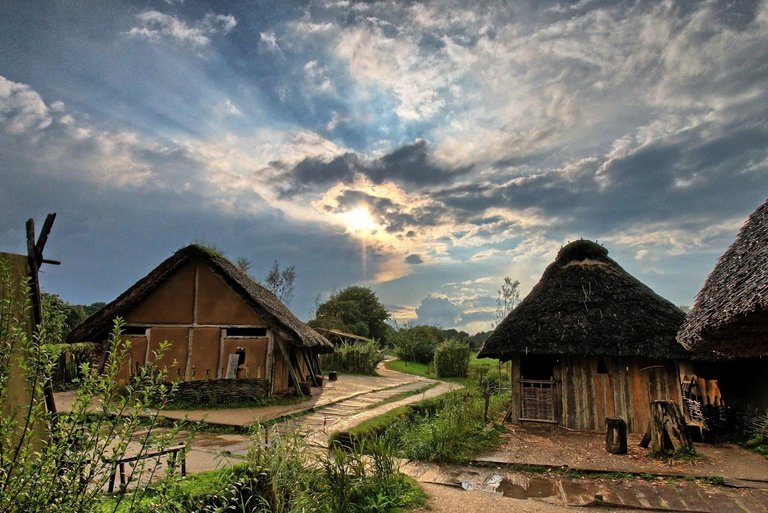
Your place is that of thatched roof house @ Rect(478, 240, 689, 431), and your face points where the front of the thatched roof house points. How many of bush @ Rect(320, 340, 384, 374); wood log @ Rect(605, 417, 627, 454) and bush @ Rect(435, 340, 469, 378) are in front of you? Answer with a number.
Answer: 1

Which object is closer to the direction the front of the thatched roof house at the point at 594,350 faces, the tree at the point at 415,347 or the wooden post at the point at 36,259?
the wooden post

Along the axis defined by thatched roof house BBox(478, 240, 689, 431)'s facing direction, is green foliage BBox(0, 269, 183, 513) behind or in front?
in front

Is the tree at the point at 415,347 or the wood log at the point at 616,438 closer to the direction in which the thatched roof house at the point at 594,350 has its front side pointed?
the wood log

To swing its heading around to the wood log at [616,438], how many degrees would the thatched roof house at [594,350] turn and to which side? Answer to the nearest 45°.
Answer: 0° — it already faces it

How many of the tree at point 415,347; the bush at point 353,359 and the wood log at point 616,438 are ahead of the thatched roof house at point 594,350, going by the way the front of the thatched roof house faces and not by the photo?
1

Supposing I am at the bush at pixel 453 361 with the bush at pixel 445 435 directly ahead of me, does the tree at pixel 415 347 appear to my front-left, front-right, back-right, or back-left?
back-right

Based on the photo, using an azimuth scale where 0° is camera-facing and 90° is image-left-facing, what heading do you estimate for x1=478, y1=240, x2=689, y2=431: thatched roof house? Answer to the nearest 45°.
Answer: approximately 0°

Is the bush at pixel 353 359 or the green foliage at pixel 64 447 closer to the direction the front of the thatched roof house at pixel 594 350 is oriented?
the green foliage

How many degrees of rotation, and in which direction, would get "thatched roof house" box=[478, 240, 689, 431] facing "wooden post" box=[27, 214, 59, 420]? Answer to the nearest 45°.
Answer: approximately 45° to its right

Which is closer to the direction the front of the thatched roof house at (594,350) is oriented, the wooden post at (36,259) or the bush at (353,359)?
the wooden post

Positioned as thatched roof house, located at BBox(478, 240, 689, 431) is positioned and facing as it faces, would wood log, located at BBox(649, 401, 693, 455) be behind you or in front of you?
in front

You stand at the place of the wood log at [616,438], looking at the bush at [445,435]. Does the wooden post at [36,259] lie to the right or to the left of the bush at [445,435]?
left

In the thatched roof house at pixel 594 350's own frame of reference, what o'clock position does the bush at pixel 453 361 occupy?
The bush is roughly at 5 o'clock from the thatched roof house.
